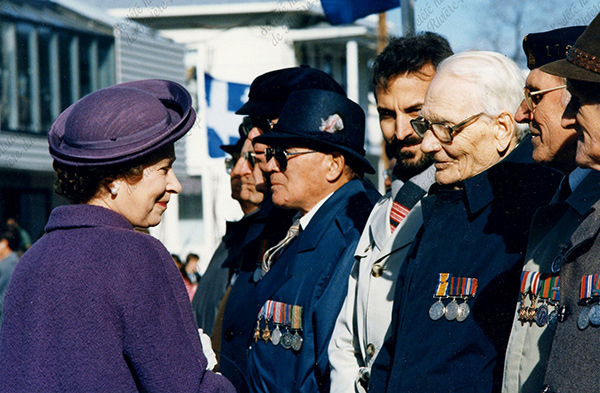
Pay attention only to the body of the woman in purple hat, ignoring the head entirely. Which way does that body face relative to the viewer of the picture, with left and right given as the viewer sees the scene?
facing away from the viewer and to the right of the viewer

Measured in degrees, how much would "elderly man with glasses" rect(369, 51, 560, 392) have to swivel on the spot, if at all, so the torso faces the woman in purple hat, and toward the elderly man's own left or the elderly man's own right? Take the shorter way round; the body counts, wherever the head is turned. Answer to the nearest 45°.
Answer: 0° — they already face them

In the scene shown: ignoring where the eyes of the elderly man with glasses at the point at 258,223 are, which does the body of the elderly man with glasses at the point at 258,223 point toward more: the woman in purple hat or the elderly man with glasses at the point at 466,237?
the woman in purple hat

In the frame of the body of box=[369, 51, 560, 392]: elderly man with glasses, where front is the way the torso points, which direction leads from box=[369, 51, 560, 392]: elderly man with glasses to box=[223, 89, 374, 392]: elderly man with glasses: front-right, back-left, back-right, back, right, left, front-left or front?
right

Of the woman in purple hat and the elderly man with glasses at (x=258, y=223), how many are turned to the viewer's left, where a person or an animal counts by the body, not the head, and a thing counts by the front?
1

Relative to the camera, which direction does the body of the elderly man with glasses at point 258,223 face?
to the viewer's left

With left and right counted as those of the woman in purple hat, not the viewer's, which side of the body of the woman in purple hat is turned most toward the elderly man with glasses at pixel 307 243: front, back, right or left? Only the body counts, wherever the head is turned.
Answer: front

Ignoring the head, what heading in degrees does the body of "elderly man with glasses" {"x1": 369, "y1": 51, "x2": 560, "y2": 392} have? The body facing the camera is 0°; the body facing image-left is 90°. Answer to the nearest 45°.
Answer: approximately 45°

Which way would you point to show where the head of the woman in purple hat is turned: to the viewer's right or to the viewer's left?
to the viewer's right

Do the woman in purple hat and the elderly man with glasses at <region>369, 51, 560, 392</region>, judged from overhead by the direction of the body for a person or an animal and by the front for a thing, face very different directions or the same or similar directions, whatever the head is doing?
very different directions
